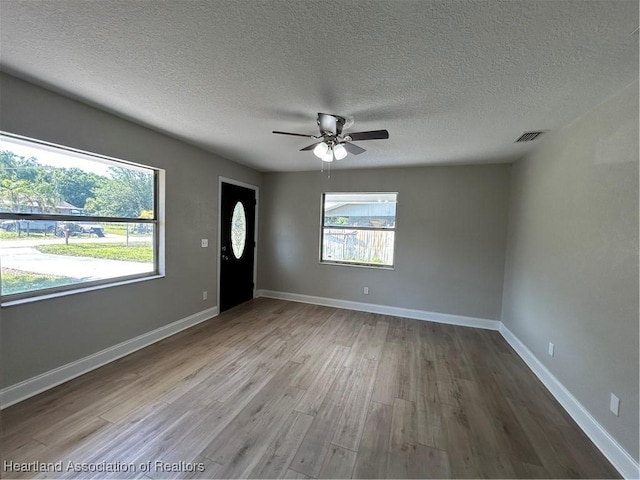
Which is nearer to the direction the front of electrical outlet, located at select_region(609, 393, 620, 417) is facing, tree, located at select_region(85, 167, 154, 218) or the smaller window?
the tree

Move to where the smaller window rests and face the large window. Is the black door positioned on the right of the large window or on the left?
right

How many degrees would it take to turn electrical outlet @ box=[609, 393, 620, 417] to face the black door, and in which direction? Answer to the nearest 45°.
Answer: approximately 45° to its right

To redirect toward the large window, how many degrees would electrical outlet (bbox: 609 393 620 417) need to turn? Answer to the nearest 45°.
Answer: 0° — it already faces it

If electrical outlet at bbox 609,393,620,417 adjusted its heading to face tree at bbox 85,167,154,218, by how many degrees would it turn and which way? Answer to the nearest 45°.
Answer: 0° — it already faces it

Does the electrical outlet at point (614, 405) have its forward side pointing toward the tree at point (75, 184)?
yes

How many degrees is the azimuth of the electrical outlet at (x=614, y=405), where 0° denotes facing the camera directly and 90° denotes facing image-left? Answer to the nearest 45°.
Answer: approximately 45°

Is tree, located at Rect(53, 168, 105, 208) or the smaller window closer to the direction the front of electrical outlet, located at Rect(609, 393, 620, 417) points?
the tree

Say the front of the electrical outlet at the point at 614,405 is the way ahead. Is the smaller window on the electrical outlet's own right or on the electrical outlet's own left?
on the electrical outlet's own right
